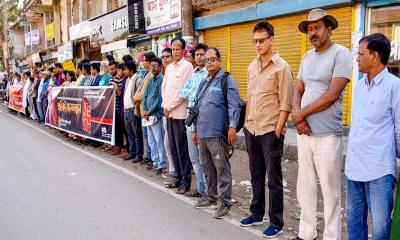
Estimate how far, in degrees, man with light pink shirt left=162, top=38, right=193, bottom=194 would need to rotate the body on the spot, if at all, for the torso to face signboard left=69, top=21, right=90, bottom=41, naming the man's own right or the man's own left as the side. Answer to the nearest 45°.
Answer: approximately 135° to the man's own right

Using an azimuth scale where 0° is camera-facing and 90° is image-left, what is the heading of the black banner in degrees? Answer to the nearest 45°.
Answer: approximately 45°

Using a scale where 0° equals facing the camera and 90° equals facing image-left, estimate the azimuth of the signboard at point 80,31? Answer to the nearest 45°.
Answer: approximately 45°

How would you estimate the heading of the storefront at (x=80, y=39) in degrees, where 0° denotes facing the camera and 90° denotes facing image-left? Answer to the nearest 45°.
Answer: approximately 45°

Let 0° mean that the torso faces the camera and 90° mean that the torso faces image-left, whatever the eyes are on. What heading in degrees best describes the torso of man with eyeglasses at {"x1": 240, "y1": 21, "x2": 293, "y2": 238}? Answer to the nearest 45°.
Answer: approximately 45°

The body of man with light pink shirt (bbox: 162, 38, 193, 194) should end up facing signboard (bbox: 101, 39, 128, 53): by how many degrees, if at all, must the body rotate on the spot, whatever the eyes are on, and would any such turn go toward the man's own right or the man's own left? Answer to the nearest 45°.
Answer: approximately 135° to the man's own right
